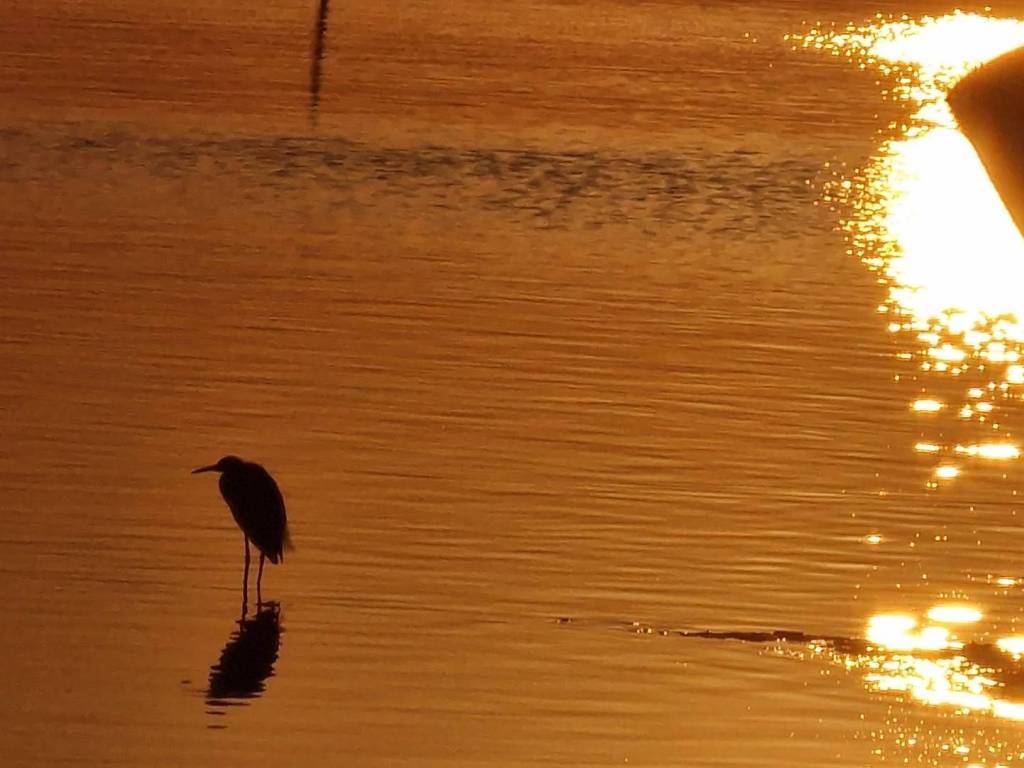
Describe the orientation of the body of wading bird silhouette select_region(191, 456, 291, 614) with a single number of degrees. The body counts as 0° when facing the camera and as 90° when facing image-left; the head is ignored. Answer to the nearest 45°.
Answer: approximately 90°
